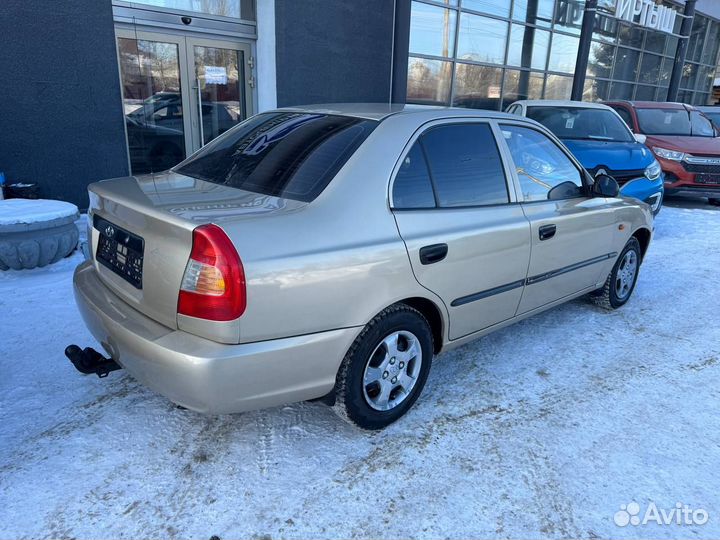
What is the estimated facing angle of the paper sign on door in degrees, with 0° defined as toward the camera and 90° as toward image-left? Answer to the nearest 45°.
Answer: approximately 0°

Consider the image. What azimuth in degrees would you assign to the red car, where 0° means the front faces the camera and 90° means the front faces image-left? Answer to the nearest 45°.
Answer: approximately 315°

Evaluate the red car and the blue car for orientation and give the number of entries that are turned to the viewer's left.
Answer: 0

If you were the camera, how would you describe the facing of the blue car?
facing the viewer and to the right of the viewer

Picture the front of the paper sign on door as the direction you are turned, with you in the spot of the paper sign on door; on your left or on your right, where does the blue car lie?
on your left

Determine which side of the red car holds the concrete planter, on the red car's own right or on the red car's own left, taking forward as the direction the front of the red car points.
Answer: on the red car's own right

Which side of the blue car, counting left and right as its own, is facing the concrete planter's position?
right

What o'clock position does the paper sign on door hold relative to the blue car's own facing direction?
The paper sign on door is roughly at 4 o'clock from the blue car.

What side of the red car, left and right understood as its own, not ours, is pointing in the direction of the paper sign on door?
right

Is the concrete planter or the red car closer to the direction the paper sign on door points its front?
the concrete planter

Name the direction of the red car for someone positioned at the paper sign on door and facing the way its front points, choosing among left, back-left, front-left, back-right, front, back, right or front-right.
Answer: left

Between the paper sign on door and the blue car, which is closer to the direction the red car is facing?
the blue car
